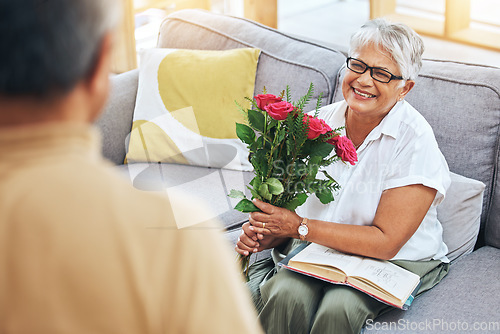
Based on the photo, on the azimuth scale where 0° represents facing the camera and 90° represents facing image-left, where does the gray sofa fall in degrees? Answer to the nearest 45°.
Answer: approximately 45°

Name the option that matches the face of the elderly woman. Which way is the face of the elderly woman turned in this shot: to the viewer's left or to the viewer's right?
to the viewer's left

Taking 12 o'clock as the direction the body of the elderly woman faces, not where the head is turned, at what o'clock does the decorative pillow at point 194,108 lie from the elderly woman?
The decorative pillow is roughly at 3 o'clock from the elderly woman.
